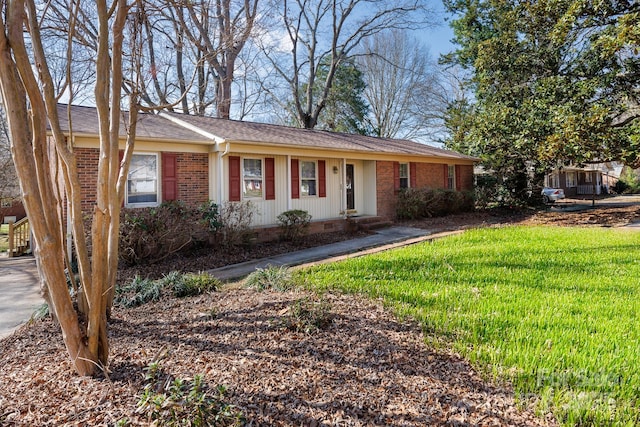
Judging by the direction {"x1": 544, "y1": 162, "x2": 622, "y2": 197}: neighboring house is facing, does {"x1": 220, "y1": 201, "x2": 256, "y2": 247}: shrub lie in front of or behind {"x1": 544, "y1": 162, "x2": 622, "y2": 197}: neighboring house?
in front

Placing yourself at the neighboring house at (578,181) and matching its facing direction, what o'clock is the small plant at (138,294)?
The small plant is roughly at 12 o'clock from the neighboring house.

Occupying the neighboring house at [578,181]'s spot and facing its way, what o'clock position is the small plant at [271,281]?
The small plant is roughly at 12 o'clock from the neighboring house.

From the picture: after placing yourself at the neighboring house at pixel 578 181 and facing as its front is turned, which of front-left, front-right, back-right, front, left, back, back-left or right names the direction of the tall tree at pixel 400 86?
front-right

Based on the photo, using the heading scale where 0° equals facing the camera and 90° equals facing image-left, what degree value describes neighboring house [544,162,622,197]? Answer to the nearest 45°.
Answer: approximately 0°

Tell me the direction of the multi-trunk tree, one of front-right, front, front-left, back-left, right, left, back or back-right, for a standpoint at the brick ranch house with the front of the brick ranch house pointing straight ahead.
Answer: front-right

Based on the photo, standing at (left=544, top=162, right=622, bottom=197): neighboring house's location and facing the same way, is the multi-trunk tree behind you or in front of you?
in front

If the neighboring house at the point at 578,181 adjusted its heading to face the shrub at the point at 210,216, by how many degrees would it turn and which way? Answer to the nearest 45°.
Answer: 0° — it already faces it

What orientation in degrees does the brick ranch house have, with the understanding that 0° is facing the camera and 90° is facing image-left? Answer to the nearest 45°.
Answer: approximately 315°

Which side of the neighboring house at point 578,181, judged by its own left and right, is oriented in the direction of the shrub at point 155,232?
front

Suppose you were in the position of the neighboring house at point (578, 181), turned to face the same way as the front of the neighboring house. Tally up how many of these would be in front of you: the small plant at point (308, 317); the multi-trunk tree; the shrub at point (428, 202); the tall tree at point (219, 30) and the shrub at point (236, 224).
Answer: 5

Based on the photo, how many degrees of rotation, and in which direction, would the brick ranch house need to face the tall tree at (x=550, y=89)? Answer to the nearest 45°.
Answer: approximately 45° to its left

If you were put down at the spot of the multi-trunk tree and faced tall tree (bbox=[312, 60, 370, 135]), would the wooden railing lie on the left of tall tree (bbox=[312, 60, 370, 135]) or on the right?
left

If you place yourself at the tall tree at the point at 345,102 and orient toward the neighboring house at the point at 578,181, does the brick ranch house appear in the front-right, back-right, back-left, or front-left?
back-right

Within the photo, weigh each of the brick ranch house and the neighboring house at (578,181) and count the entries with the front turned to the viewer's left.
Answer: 0

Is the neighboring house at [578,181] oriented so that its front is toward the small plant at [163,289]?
yes
